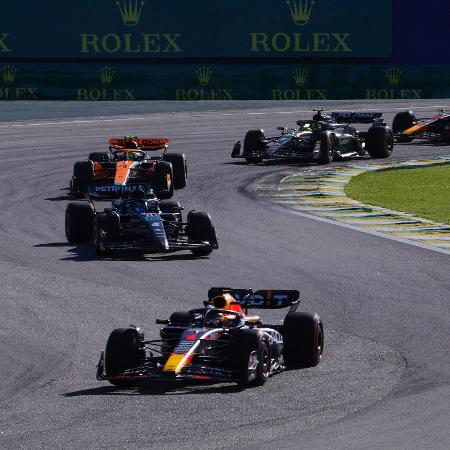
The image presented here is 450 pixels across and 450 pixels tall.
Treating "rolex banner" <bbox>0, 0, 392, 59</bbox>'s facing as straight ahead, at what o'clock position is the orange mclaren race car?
The orange mclaren race car is roughly at 12 o'clock from the rolex banner.

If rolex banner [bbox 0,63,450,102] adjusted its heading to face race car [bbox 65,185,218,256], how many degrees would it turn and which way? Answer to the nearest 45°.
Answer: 0° — it already faces it

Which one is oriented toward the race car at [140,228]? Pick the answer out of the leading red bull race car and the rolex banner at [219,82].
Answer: the rolex banner

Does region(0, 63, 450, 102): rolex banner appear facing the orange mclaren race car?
yes

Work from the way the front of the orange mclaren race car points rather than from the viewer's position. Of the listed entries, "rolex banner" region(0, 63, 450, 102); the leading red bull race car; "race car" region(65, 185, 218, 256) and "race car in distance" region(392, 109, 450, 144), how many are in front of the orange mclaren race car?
2

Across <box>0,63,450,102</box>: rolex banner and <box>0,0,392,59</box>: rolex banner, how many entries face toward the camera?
2

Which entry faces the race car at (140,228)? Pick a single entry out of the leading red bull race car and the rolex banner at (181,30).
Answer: the rolex banner

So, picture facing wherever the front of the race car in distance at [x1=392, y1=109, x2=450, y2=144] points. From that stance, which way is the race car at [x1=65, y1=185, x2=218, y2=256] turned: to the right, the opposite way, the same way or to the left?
to the left

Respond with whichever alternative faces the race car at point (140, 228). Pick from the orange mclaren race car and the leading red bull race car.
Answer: the orange mclaren race car

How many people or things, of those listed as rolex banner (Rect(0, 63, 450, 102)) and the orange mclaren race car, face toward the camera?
2
